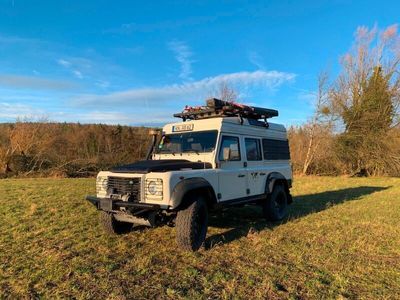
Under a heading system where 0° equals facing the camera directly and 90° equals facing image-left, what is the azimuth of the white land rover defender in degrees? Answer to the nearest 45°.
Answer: approximately 45°
